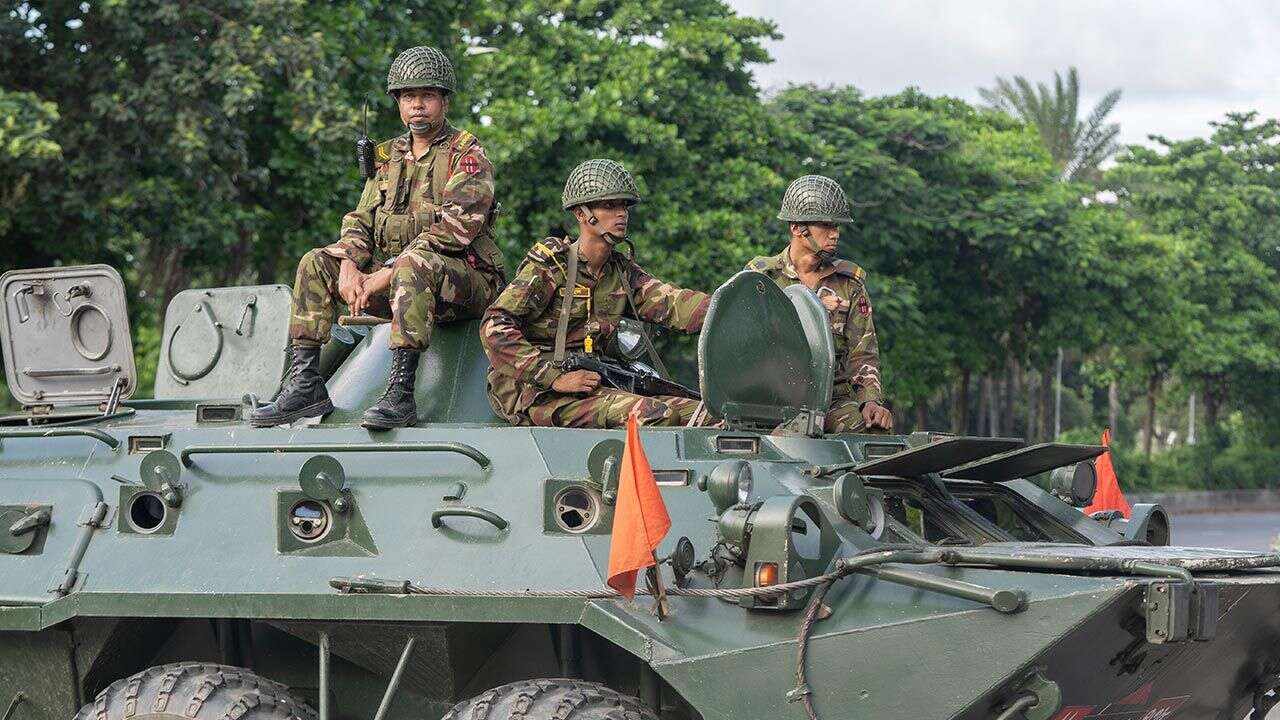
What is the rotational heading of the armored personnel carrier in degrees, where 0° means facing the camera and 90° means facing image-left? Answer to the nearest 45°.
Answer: approximately 315°

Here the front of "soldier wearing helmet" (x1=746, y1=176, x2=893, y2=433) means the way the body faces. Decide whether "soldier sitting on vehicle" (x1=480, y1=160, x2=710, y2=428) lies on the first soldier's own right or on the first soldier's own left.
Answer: on the first soldier's own right

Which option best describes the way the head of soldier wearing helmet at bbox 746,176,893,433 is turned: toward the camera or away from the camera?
toward the camera

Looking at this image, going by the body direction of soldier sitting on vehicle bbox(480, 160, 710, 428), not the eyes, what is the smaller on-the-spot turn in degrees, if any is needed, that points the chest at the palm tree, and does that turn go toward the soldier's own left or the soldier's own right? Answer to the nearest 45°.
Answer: approximately 135° to the soldier's own left

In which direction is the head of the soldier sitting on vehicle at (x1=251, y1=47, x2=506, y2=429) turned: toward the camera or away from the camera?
toward the camera

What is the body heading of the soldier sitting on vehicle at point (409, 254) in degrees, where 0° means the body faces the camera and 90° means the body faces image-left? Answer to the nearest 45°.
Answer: approximately 45°

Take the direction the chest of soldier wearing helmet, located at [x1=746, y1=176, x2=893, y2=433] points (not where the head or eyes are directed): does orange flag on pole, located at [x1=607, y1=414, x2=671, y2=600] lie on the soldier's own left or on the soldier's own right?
on the soldier's own right

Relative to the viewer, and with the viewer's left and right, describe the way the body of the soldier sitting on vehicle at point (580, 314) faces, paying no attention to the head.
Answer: facing the viewer and to the right of the viewer
